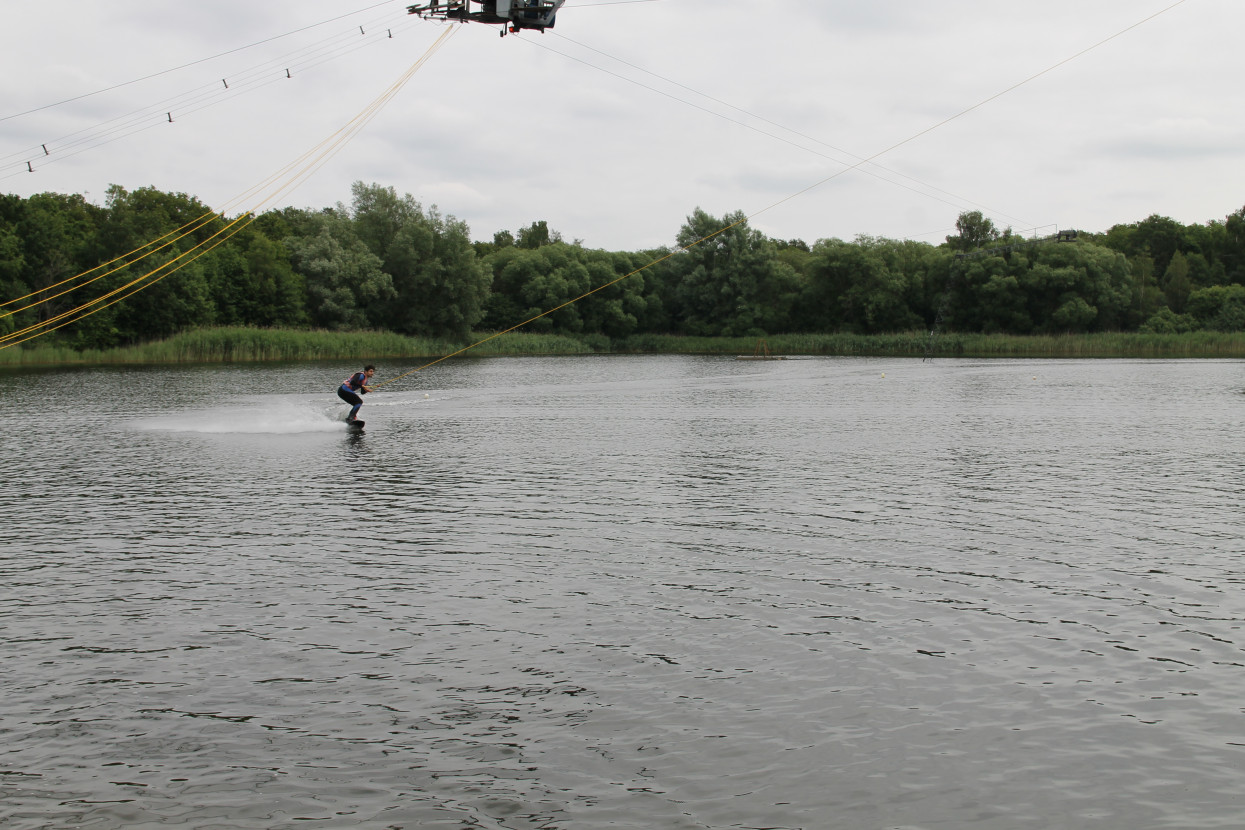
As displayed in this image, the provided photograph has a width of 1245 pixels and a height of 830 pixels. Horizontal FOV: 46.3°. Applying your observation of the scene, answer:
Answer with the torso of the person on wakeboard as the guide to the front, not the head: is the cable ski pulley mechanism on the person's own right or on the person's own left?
on the person's own right

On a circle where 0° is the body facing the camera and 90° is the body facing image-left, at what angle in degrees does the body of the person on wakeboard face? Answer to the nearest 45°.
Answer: approximately 270°
